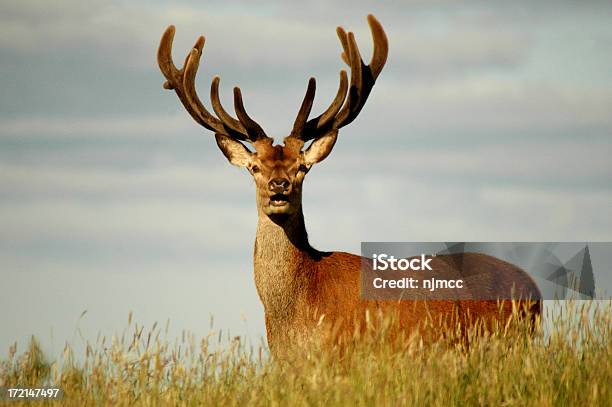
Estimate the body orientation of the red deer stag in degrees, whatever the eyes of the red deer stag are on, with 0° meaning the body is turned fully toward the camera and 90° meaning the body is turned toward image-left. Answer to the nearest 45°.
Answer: approximately 45°
